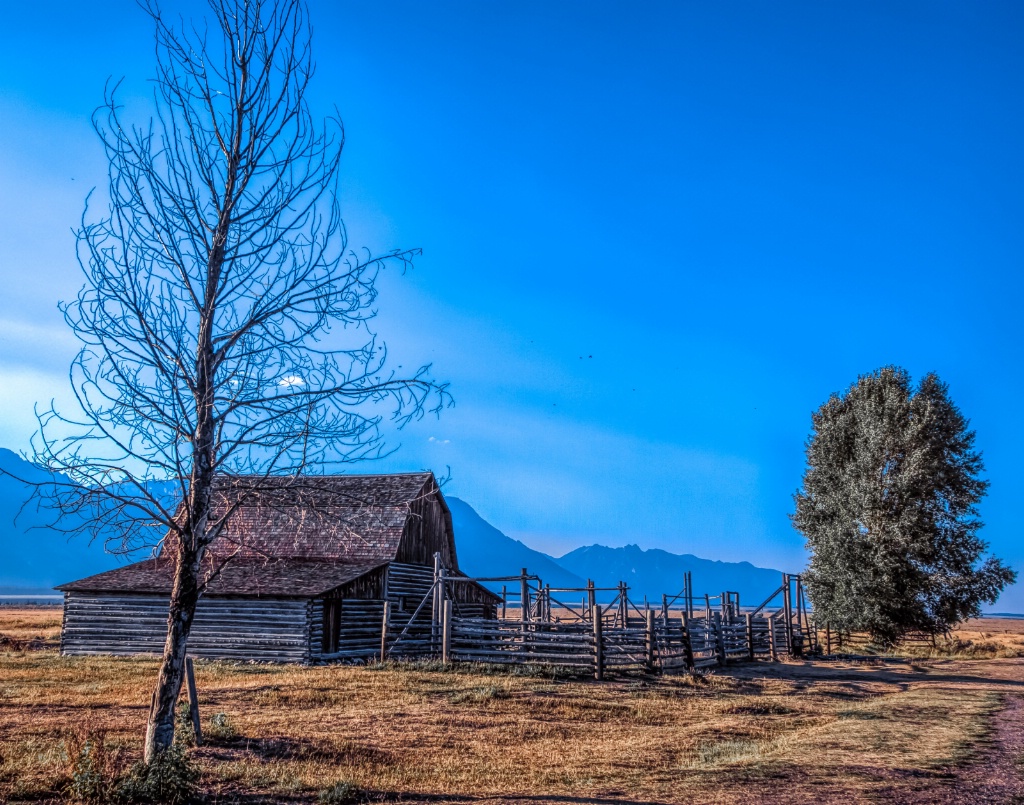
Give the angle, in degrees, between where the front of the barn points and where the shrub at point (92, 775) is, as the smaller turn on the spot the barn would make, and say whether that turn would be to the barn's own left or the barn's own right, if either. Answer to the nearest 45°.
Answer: approximately 45° to the barn's own right

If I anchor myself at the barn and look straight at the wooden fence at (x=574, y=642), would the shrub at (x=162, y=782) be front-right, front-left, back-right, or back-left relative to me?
front-right

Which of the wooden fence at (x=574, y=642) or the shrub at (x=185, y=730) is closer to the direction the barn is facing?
the wooden fence

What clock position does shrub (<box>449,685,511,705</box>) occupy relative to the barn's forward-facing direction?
The shrub is roughly at 1 o'clock from the barn.

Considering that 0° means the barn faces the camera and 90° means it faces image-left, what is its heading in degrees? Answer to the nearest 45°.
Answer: approximately 315°

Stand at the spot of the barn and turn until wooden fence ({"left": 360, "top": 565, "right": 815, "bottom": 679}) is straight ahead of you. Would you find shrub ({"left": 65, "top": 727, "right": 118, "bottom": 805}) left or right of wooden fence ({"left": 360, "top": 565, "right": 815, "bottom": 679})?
right

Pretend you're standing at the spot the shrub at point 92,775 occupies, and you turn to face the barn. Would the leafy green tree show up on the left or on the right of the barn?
right

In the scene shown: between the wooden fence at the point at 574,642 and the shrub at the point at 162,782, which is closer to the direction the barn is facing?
the wooden fence

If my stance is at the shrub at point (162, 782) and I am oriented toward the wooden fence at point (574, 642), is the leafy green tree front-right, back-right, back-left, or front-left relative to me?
front-right

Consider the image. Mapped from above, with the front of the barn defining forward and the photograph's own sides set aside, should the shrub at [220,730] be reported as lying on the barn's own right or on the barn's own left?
on the barn's own right
